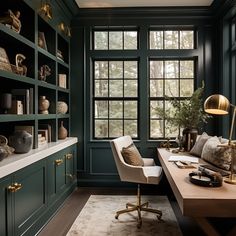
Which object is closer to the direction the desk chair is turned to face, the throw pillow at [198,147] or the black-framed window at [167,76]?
the throw pillow

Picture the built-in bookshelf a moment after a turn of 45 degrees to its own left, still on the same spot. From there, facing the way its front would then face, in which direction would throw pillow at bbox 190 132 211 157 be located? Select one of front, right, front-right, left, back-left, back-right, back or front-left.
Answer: front

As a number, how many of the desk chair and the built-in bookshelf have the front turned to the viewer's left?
0

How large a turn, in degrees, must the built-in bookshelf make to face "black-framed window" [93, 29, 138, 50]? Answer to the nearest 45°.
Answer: approximately 90° to its left

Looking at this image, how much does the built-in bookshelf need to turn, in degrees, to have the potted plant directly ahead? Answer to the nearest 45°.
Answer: approximately 45° to its left

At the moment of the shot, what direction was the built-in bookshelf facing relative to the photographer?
facing the viewer and to the right of the viewer

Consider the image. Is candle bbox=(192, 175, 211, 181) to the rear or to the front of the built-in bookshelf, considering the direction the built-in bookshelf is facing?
to the front
